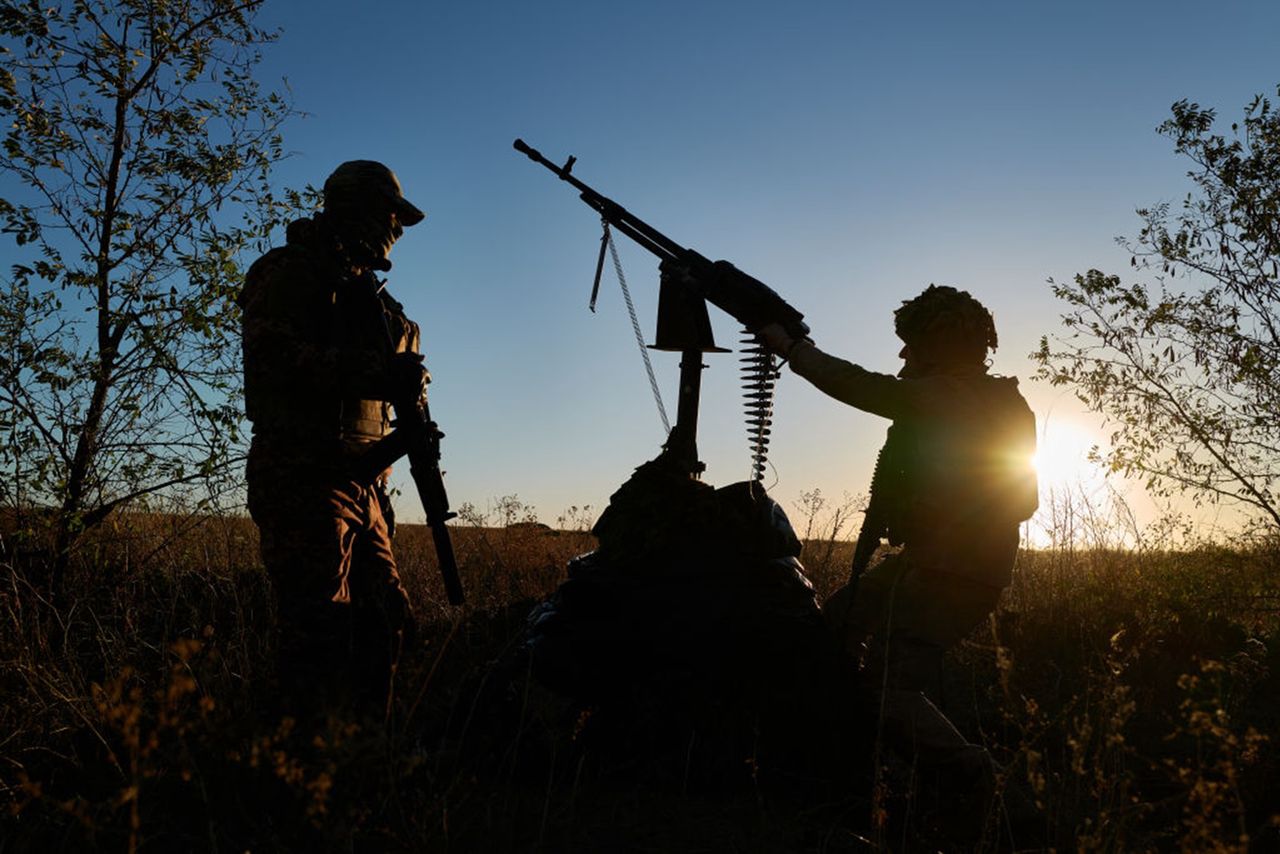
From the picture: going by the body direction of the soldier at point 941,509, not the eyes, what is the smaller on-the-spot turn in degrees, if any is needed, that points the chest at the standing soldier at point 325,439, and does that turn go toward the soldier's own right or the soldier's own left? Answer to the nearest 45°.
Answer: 0° — they already face them

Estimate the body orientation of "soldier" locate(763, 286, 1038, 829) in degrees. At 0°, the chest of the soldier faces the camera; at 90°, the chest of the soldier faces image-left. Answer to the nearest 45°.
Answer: approximately 90°

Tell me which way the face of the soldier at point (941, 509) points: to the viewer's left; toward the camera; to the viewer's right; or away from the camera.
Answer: to the viewer's left

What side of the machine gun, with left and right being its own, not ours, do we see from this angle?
left

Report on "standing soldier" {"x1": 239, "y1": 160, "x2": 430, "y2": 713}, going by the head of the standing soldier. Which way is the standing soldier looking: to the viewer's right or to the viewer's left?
to the viewer's right
